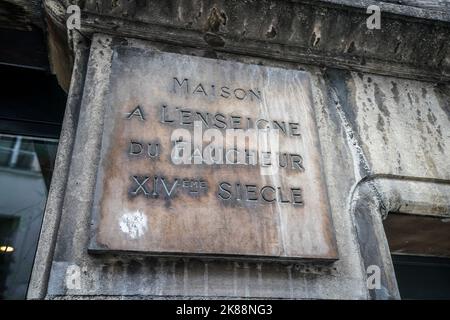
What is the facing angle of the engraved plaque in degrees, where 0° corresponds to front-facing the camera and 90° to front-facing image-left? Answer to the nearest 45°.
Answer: approximately 0°
